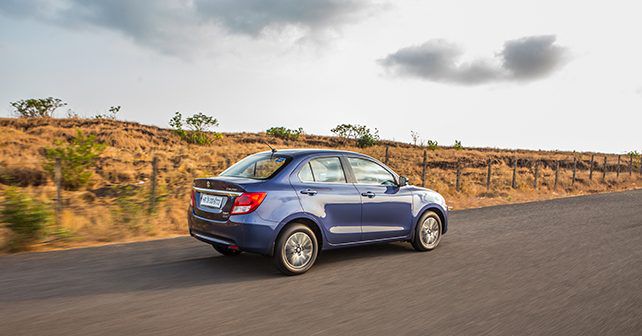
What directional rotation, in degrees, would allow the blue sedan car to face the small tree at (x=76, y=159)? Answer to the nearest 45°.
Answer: approximately 90° to its left

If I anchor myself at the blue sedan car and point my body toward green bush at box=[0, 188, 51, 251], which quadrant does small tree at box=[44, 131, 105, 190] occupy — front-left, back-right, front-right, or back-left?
front-right

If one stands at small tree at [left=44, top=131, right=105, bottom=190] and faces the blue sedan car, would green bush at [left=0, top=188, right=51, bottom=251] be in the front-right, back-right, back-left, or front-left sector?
front-right

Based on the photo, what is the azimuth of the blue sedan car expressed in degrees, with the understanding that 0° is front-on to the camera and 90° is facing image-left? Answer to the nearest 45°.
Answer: approximately 225°

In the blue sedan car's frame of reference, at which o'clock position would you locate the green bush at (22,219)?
The green bush is roughly at 8 o'clock from the blue sedan car.

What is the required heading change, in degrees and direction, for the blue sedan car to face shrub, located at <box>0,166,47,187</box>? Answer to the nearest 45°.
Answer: approximately 90° to its left
